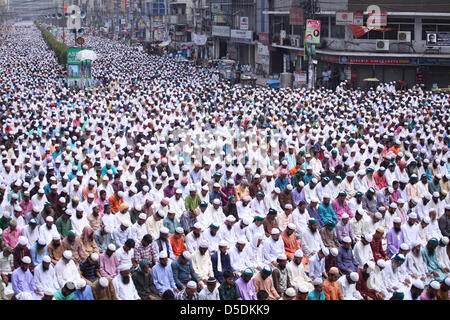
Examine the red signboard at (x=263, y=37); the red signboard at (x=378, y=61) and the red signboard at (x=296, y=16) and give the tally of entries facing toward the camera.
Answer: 3

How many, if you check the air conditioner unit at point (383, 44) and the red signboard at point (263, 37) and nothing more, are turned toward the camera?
2

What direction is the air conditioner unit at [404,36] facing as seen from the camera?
toward the camera

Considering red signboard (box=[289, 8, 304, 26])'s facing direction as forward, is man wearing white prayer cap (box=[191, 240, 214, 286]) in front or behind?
in front

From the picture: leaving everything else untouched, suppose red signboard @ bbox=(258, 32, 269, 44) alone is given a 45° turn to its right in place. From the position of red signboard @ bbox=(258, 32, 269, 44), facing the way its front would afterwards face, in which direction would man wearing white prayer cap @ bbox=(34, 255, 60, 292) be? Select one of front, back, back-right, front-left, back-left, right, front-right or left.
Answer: front-left

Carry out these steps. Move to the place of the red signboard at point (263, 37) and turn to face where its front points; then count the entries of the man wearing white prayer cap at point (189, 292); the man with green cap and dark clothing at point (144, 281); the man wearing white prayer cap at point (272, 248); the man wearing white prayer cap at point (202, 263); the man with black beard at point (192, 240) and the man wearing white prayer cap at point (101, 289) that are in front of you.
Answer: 6

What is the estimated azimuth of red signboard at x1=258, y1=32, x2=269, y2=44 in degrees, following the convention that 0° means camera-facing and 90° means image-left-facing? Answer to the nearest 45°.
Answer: approximately 0°

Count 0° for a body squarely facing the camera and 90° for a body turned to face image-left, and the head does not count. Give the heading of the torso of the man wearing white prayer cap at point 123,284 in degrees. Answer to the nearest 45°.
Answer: approximately 315°

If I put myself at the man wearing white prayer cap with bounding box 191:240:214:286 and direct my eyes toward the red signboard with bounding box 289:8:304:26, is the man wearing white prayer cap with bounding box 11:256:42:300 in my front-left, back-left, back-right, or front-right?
back-left

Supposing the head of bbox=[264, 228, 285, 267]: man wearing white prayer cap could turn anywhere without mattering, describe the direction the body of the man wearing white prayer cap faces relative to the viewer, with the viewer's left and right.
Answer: facing the viewer and to the right of the viewer

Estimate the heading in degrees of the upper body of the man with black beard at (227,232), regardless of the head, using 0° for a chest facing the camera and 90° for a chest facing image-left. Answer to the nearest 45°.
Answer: approximately 315°

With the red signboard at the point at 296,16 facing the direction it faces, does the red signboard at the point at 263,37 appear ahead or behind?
behind

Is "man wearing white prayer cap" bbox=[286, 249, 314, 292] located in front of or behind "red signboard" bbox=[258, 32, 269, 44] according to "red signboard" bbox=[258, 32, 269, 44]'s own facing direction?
in front

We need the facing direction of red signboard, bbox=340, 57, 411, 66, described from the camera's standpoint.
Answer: facing the viewer

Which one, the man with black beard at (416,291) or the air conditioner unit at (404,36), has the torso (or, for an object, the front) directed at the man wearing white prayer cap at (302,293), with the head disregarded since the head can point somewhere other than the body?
the air conditioner unit
